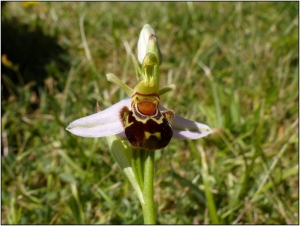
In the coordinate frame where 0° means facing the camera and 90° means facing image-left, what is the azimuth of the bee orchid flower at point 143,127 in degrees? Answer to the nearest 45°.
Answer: approximately 0°
